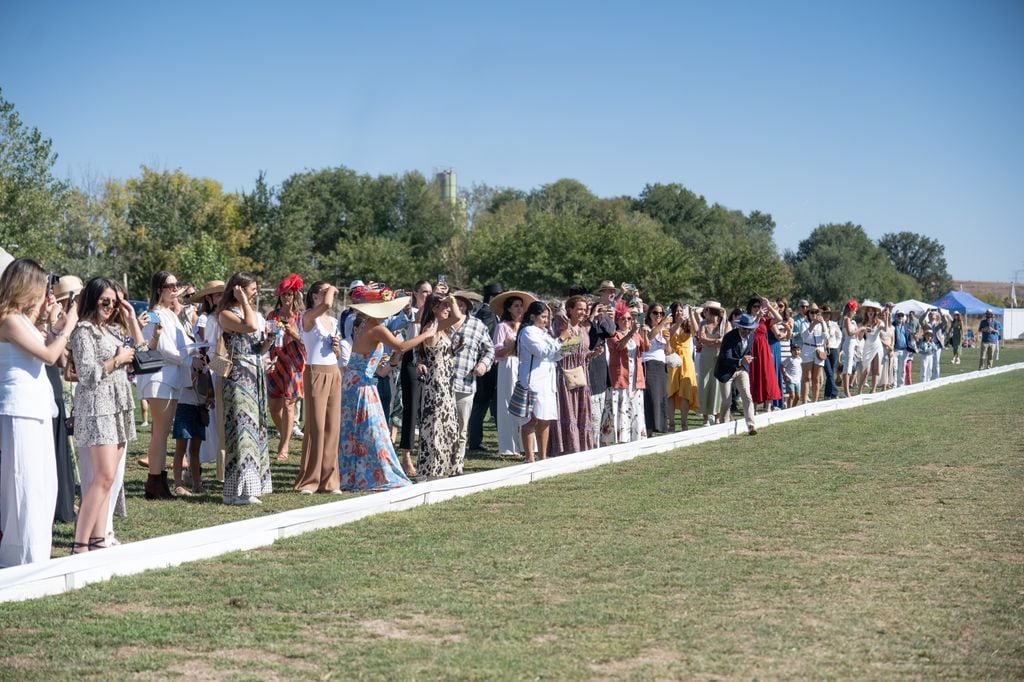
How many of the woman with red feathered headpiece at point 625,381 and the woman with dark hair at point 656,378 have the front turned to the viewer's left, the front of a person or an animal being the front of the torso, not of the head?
0

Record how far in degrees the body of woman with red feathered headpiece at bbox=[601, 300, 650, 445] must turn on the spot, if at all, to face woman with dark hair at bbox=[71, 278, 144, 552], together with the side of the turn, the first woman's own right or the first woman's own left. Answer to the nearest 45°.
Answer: approximately 90° to the first woman's own right

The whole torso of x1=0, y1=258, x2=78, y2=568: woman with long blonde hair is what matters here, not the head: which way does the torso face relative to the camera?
to the viewer's right

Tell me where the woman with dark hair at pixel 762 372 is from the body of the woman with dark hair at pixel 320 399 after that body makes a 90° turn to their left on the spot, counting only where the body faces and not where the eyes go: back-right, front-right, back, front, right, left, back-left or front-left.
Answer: front

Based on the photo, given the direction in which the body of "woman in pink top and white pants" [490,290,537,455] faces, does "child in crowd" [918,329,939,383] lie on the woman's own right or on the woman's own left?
on the woman's own left

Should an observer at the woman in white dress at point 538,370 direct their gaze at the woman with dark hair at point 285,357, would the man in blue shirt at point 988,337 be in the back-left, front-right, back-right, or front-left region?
back-right

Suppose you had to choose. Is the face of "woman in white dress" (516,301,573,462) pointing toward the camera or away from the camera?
toward the camera

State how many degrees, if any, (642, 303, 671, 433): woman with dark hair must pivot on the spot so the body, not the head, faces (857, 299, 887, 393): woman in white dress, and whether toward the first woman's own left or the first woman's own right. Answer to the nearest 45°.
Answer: approximately 90° to the first woman's own left

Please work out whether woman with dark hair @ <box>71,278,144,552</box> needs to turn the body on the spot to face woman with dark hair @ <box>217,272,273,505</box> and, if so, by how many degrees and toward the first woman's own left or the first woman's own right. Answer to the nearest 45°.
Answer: approximately 90° to the first woman's own left

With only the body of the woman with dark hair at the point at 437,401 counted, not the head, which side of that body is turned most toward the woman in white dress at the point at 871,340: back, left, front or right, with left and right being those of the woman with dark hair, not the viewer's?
left

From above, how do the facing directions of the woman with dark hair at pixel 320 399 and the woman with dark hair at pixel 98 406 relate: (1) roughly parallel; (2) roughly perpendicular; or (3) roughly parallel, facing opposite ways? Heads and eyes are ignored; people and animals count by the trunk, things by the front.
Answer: roughly parallel

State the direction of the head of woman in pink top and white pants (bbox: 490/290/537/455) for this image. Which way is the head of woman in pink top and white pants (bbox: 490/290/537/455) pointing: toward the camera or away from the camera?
toward the camera

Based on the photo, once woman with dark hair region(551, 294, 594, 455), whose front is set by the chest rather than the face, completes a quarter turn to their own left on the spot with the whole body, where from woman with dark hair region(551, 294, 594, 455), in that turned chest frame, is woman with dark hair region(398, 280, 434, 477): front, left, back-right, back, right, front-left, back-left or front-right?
back

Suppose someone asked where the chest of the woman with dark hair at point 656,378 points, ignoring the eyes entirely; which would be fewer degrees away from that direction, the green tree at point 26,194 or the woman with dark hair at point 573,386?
the woman with dark hair
